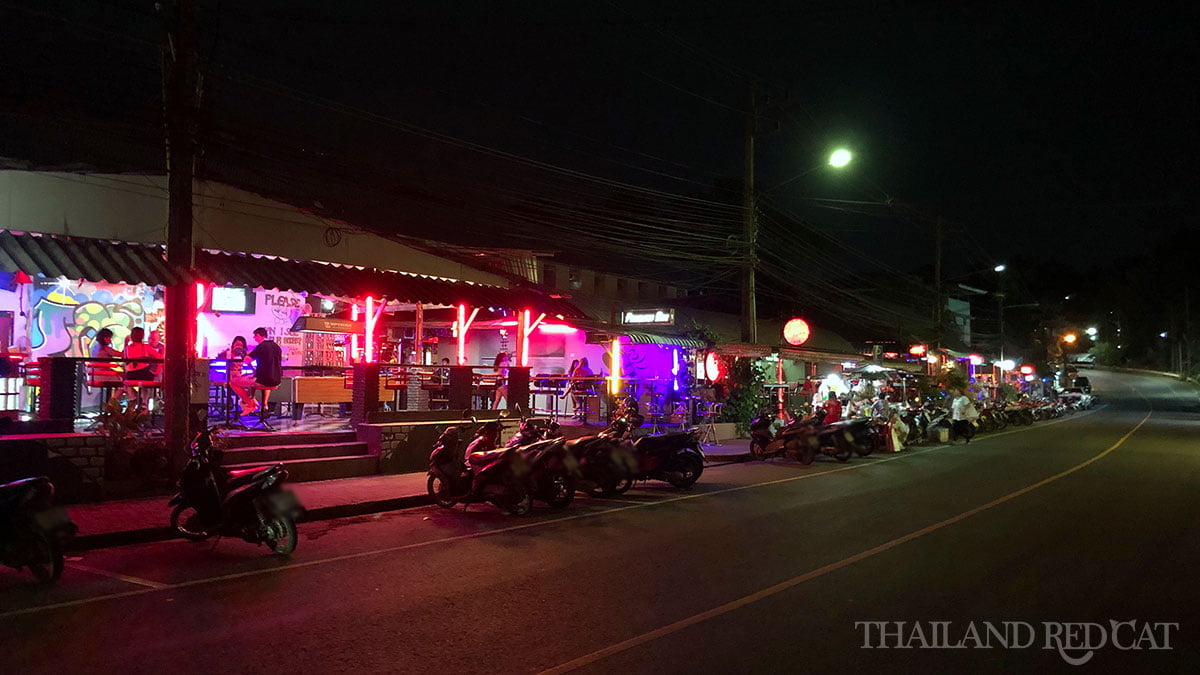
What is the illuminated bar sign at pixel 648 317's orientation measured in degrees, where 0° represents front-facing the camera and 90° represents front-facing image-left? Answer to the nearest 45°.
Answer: approximately 0°

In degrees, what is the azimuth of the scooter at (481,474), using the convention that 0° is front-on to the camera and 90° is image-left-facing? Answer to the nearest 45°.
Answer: approximately 135°

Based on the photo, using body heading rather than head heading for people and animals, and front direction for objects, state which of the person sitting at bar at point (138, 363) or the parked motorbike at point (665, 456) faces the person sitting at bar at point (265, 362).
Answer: the parked motorbike

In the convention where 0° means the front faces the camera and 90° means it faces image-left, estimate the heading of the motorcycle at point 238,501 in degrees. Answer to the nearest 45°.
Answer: approximately 135°

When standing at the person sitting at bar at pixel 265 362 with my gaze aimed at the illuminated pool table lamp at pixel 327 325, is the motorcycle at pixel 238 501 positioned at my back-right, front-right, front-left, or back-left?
back-right

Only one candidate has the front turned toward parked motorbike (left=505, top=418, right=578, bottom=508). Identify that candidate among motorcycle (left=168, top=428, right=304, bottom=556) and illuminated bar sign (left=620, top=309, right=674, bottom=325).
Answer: the illuminated bar sign

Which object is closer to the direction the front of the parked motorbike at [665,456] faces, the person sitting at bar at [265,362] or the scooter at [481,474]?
the person sitting at bar
